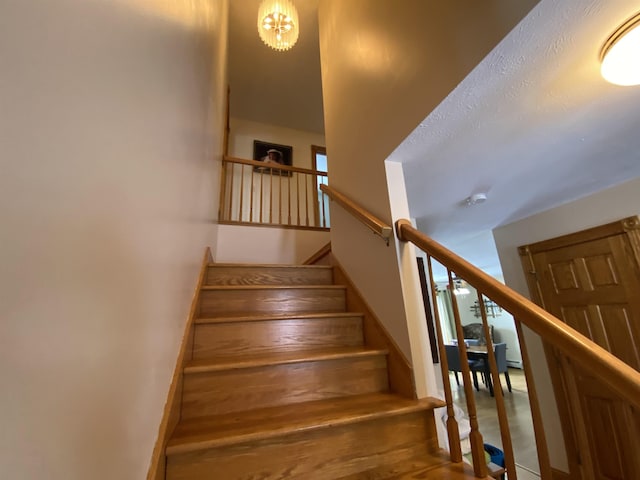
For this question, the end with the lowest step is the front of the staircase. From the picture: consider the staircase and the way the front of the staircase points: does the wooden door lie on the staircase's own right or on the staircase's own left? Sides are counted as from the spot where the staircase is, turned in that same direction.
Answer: on the staircase's own left

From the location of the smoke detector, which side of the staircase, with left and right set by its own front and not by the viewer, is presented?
left

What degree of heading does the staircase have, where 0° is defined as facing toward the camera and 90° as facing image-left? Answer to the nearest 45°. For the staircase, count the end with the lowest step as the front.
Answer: approximately 0°

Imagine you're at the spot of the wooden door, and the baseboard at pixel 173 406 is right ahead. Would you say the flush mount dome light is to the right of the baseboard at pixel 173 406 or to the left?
left

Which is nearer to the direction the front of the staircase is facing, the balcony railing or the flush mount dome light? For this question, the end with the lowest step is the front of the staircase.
the flush mount dome light

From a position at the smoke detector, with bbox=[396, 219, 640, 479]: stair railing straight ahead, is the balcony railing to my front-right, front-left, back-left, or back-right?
back-right

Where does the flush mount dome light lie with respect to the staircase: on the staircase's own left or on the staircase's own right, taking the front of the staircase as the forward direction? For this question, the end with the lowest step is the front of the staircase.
on the staircase's own left
